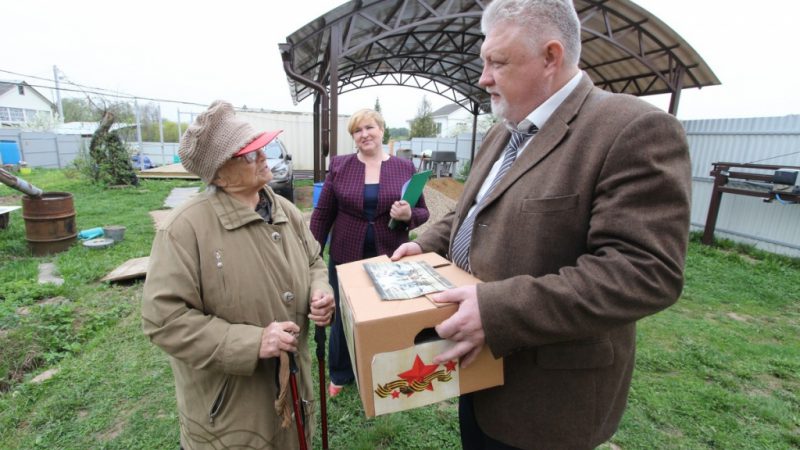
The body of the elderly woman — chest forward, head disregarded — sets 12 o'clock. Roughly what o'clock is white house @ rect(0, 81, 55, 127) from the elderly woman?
The white house is roughly at 7 o'clock from the elderly woman.

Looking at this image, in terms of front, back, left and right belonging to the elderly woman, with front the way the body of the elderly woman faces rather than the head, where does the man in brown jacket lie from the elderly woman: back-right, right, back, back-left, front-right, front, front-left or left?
front

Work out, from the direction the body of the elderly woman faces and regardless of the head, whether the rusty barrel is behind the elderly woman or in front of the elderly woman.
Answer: behind

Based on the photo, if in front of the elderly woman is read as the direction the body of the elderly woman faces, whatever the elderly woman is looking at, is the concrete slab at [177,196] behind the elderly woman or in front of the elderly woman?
behind

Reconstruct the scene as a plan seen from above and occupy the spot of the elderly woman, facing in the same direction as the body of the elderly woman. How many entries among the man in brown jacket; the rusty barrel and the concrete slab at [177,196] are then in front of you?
1

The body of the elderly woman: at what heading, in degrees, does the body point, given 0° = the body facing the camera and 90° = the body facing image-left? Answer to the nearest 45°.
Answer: approximately 315°

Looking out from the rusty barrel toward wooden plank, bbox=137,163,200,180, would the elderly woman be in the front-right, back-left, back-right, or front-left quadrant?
back-right

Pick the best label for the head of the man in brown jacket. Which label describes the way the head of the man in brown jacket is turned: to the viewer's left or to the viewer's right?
to the viewer's left

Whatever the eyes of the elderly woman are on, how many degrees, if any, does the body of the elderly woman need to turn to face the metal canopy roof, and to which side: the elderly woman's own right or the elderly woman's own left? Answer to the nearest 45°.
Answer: approximately 90° to the elderly woman's own left

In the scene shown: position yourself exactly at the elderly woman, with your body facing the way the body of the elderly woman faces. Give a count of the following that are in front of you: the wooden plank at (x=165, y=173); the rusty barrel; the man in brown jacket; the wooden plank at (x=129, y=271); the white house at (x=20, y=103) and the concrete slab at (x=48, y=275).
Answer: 1

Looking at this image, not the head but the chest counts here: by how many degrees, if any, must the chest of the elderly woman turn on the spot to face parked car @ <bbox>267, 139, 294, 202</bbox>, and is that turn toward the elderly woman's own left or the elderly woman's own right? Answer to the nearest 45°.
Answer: approximately 135° to the elderly woman's own left

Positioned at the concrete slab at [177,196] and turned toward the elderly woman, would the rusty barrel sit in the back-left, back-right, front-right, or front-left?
front-right

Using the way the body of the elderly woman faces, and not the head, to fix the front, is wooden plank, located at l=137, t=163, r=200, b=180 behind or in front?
behind
